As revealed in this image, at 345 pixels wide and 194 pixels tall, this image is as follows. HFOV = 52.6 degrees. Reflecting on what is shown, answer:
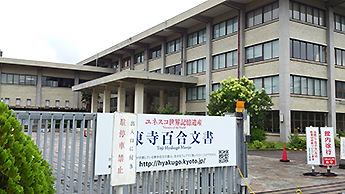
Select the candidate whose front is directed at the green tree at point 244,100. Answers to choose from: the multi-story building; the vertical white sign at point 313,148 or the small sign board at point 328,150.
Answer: the multi-story building

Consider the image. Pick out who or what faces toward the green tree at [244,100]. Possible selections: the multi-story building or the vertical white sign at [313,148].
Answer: the multi-story building

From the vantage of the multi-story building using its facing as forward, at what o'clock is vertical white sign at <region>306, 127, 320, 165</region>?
The vertical white sign is roughly at 11 o'clock from the multi-story building.

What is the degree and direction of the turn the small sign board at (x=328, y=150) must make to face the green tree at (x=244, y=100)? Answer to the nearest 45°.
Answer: approximately 135° to its right

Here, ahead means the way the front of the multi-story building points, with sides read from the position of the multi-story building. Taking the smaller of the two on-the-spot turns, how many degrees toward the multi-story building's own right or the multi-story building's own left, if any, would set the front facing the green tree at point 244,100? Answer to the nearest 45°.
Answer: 0° — it already faces it

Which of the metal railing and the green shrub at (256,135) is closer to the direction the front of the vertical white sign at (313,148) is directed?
the metal railing

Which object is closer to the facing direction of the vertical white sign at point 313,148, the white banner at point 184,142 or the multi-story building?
the white banner
